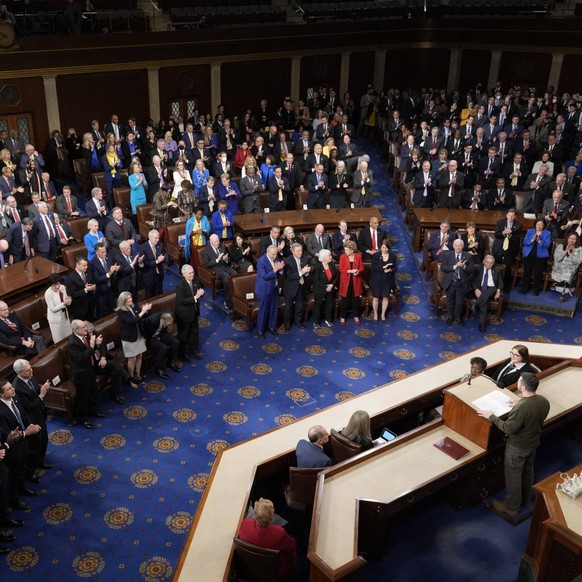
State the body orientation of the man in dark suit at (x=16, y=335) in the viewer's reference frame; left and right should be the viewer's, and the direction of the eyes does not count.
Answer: facing the viewer and to the right of the viewer

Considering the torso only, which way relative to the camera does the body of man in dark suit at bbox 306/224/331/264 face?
toward the camera

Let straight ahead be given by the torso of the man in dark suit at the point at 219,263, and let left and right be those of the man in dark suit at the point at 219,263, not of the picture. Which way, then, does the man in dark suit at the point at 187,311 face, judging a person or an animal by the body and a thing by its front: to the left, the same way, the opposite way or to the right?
the same way

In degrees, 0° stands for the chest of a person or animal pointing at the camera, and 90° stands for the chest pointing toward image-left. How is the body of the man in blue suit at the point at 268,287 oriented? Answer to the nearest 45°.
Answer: approximately 315°

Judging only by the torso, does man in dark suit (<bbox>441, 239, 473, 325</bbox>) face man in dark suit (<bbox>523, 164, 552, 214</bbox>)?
no

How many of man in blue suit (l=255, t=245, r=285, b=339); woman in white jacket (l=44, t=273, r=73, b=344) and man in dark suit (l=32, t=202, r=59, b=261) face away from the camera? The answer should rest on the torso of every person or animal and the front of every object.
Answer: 0

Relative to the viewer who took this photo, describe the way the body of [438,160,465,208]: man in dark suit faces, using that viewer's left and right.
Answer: facing the viewer

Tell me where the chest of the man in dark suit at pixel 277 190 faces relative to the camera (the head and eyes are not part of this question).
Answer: toward the camera

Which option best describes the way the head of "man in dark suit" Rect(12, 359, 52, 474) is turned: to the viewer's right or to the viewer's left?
to the viewer's right

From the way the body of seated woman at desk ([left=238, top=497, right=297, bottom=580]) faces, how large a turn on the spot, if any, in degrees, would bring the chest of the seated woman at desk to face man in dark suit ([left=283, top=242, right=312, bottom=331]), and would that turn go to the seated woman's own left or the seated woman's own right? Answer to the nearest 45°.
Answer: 0° — they already face them

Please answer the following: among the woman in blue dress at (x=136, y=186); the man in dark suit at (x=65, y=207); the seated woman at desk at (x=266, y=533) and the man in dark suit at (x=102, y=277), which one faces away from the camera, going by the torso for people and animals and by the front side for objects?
the seated woman at desk

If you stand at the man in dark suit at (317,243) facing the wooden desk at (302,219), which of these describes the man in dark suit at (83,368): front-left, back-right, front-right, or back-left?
back-left

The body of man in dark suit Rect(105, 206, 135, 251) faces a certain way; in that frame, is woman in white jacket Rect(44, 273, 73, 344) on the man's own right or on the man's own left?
on the man's own right

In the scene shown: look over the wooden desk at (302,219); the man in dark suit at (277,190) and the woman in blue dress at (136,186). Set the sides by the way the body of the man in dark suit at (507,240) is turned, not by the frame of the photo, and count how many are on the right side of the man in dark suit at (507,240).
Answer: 3

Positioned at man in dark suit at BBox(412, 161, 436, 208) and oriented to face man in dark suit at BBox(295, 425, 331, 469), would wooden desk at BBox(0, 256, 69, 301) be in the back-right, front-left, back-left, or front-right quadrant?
front-right

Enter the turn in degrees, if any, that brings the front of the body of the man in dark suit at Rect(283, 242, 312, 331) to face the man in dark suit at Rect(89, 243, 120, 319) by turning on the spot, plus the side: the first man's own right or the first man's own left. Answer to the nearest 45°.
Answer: approximately 135° to the first man's own right

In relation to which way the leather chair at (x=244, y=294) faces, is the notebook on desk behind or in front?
in front
